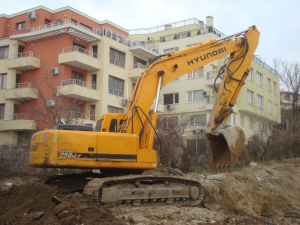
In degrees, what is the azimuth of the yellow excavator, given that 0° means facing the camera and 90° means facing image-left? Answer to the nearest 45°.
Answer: approximately 270°

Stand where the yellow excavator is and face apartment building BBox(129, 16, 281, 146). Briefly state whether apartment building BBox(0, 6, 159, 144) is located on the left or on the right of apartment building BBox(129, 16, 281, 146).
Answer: left

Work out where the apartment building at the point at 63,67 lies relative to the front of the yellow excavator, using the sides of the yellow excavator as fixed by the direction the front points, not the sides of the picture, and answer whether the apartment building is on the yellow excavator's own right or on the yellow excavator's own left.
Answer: on the yellow excavator's own left

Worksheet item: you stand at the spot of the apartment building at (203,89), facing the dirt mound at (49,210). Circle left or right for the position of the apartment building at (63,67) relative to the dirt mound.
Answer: right

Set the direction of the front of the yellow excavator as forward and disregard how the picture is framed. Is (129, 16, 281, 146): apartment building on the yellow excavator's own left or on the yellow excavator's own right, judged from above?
on the yellow excavator's own left

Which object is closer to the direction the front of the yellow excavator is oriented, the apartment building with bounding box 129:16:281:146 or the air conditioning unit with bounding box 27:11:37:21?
the apartment building

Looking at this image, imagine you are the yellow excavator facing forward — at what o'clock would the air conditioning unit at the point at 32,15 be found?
The air conditioning unit is roughly at 8 o'clock from the yellow excavator.
